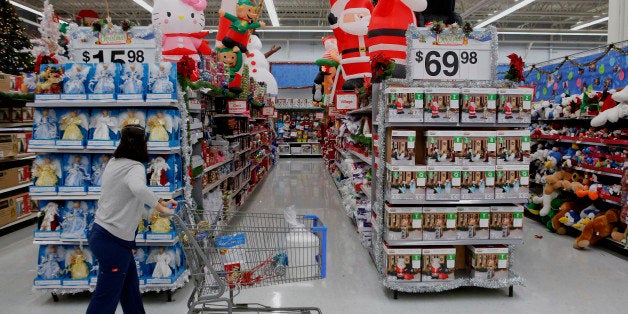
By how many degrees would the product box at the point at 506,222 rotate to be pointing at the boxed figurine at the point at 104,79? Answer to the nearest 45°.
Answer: approximately 45° to its right

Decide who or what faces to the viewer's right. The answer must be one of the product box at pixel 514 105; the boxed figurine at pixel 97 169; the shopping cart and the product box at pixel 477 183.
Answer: the shopping cart

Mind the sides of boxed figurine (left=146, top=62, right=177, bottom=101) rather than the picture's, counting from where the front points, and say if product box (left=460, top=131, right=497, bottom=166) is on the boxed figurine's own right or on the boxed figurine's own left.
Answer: on the boxed figurine's own left

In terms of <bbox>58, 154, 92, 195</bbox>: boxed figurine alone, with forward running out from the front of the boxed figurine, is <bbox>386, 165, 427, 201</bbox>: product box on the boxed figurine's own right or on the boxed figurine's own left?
on the boxed figurine's own left

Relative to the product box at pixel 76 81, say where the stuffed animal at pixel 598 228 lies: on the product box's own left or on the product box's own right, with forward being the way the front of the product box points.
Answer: on the product box's own left

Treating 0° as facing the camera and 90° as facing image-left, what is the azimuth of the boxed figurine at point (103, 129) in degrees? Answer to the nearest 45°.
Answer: approximately 0°

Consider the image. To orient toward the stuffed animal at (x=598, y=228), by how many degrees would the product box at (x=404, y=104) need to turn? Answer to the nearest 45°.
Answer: approximately 135° to its left

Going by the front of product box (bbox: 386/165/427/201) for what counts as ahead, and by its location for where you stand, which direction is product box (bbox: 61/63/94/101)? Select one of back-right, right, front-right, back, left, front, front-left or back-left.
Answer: right

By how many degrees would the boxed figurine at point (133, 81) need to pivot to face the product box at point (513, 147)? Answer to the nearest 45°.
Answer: approximately 90° to its left
